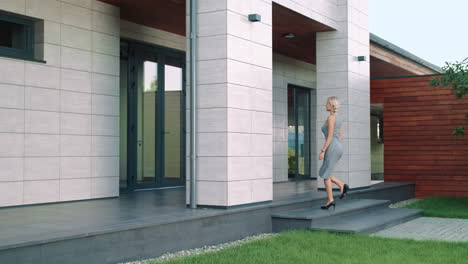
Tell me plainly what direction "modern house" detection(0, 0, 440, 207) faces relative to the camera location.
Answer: facing the viewer and to the right of the viewer

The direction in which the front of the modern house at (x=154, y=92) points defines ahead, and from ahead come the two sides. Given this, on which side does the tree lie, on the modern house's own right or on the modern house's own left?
on the modern house's own left
